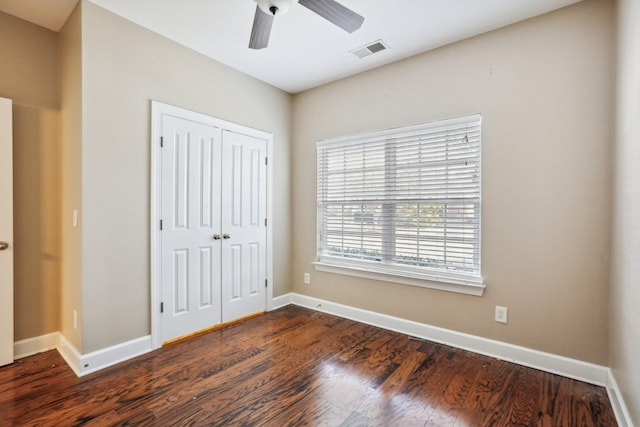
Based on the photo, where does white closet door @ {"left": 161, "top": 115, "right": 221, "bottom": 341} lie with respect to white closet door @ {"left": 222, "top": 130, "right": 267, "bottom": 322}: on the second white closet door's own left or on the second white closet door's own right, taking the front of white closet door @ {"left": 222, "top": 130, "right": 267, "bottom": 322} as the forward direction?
on the second white closet door's own right

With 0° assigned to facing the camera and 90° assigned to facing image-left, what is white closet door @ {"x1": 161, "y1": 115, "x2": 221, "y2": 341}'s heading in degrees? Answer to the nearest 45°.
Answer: approximately 315°

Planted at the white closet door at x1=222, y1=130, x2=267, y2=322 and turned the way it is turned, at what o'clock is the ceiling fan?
The ceiling fan is roughly at 1 o'clock from the white closet door.

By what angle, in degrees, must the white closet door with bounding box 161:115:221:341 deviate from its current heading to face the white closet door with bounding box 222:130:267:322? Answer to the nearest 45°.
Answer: approximately 90° to its left
